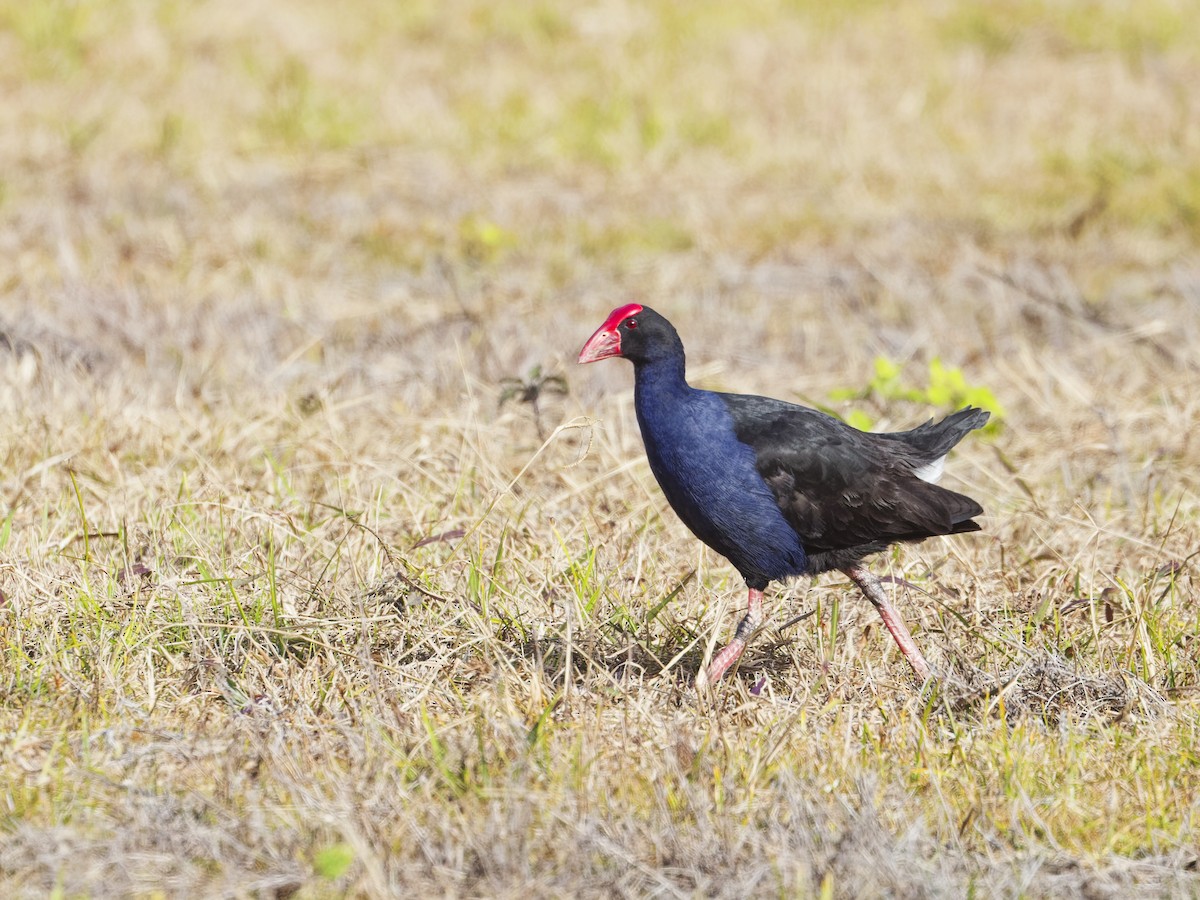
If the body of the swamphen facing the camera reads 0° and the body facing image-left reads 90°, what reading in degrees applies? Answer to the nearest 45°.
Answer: approximately 90°
